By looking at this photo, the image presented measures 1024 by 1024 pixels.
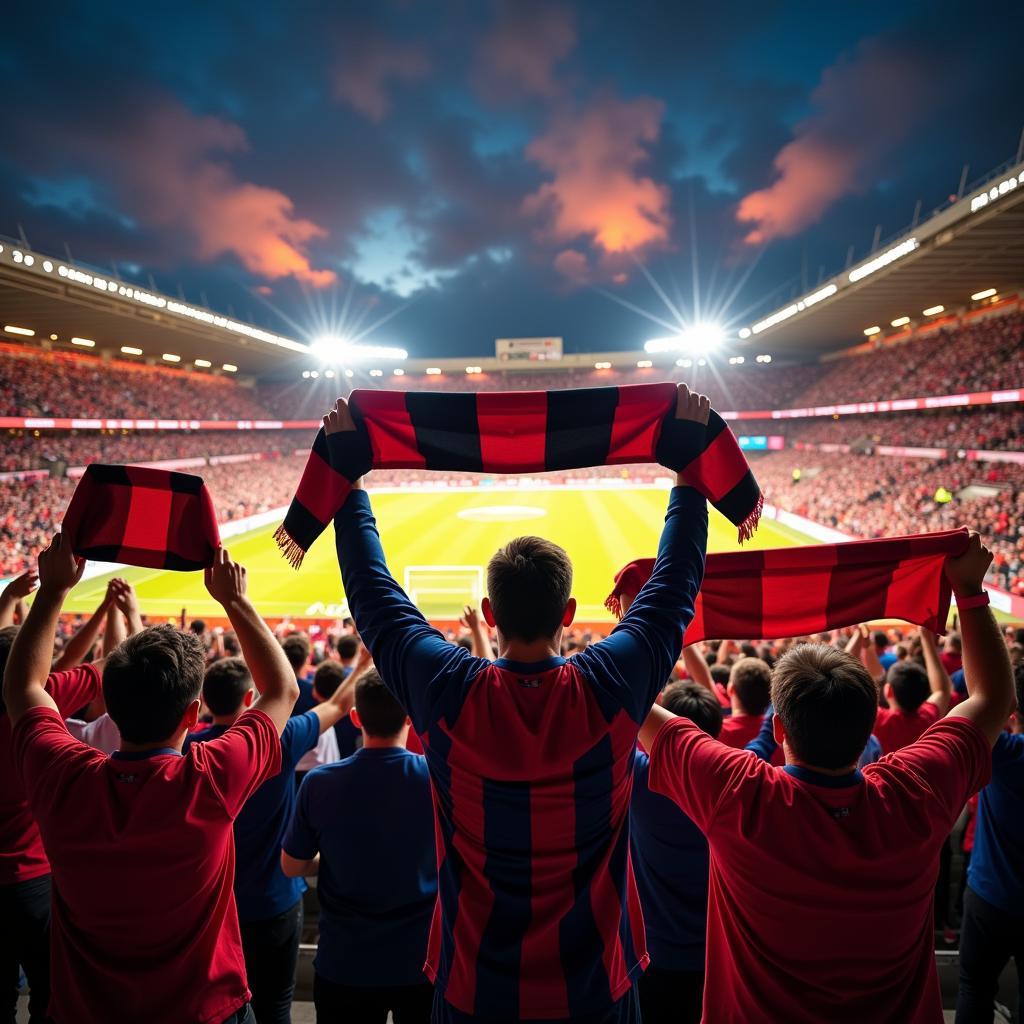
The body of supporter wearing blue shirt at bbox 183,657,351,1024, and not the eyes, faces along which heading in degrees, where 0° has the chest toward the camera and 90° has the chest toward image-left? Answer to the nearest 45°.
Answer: approximately 180°

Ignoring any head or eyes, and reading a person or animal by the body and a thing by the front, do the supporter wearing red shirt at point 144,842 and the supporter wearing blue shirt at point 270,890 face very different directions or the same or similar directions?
same or similar directions

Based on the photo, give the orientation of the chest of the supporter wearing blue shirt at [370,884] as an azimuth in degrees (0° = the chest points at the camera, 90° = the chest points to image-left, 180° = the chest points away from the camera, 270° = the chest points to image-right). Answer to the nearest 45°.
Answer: approximately 180°

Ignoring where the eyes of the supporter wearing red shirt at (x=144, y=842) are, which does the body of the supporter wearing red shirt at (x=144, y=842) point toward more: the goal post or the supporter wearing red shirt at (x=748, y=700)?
the goal post

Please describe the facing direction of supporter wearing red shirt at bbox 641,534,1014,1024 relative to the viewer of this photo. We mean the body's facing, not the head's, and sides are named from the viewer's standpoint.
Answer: facing away from the viewer

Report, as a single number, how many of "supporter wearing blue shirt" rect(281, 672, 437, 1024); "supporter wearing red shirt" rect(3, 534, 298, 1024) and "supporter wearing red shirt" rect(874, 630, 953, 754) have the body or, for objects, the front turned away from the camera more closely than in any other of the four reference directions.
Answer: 3

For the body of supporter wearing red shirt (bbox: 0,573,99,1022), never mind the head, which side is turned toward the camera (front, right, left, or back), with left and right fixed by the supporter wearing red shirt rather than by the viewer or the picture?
back

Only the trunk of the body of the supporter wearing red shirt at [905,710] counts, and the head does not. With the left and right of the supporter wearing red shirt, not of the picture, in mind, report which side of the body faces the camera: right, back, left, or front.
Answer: back

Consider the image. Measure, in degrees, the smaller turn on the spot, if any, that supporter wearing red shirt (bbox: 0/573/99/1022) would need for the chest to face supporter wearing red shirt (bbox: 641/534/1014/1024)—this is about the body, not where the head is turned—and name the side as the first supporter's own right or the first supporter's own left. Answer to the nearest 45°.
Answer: approximately 135° to the first supporter's own right

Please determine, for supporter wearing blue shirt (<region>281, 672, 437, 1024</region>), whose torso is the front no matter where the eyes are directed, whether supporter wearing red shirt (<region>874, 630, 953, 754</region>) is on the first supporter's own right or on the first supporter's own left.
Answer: on the first supporter's own right

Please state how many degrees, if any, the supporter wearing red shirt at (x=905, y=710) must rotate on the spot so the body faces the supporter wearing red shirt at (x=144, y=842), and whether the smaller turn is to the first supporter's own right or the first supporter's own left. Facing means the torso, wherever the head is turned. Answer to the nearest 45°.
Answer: approximately 135° to the first supporter's own left

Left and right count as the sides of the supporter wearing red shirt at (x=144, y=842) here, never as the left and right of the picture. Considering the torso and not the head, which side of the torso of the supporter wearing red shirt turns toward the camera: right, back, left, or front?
back
